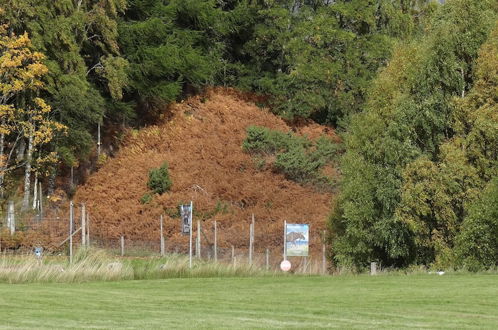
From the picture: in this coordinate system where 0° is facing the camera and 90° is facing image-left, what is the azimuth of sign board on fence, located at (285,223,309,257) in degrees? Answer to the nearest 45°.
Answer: approximately 0°

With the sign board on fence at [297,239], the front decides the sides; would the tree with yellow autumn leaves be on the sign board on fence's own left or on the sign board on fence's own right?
on the sign board on fence's own right
